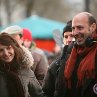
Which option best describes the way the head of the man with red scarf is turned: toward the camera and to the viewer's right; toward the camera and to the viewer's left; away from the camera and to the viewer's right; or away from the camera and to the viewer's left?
toward the camera and to the viewer's left

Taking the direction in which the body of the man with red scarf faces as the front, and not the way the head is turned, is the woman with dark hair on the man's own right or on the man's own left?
on the man's own right

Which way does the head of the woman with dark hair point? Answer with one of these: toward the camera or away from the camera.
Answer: toward the camera

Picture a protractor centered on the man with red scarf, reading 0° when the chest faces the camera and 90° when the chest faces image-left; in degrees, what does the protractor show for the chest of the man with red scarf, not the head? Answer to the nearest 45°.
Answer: approximately 45°
